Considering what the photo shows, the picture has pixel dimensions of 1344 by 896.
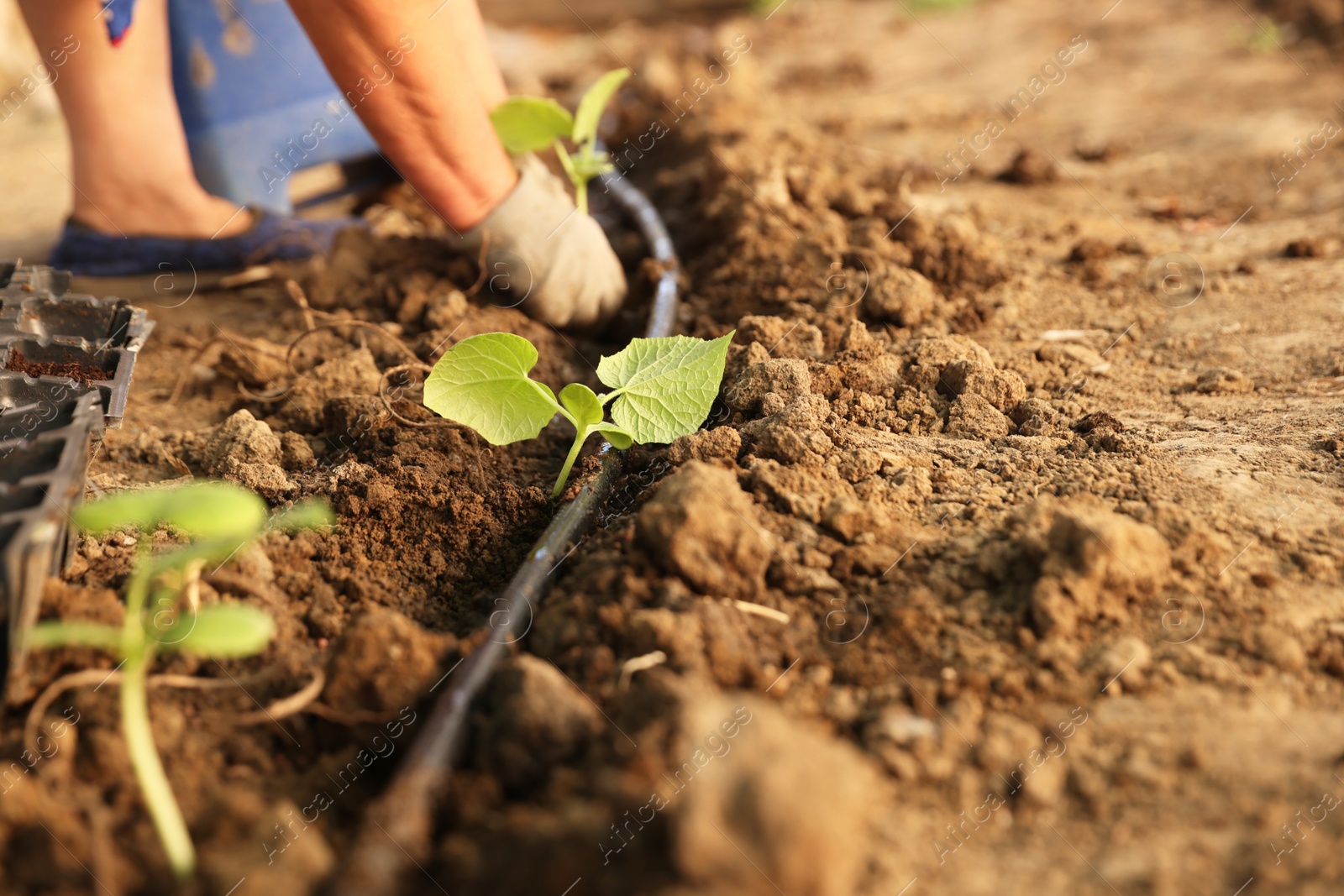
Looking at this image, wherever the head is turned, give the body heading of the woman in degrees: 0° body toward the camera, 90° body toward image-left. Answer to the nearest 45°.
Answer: approximately 270°

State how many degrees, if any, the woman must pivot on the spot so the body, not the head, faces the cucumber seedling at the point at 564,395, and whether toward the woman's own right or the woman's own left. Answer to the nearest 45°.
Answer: approximately 90° to the woman's own right

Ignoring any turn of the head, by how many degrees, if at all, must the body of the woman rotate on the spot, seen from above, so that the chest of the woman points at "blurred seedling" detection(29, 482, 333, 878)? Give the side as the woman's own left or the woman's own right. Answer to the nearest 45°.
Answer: approximately 90° to the woman's own right
